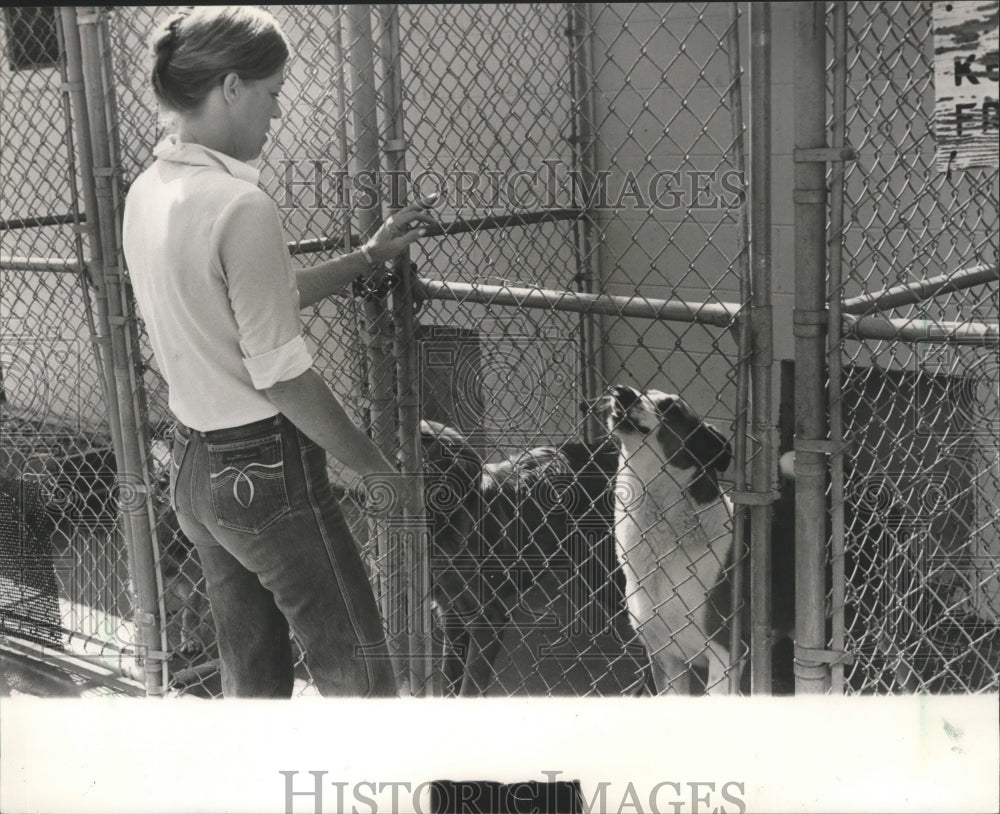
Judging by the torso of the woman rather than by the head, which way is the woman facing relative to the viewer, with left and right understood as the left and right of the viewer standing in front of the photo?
facing away from the viewer and to the right of the viewer

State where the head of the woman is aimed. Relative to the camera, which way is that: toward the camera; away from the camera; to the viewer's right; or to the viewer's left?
to the viewer's right

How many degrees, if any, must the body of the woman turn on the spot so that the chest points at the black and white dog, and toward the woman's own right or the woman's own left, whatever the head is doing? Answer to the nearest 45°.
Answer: approximately 45° to the woman's own right

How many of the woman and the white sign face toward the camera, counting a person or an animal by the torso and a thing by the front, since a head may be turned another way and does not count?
1

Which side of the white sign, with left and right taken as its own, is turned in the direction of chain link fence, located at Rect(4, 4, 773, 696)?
right

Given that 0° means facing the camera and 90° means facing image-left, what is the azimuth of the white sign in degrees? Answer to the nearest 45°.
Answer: approximately 0°

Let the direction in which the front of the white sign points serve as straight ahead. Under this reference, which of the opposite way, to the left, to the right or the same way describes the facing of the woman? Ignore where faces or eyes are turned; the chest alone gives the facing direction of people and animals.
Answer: the opposite way

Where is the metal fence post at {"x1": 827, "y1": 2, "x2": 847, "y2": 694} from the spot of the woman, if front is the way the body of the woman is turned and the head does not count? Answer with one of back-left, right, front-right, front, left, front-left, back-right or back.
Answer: front-right
